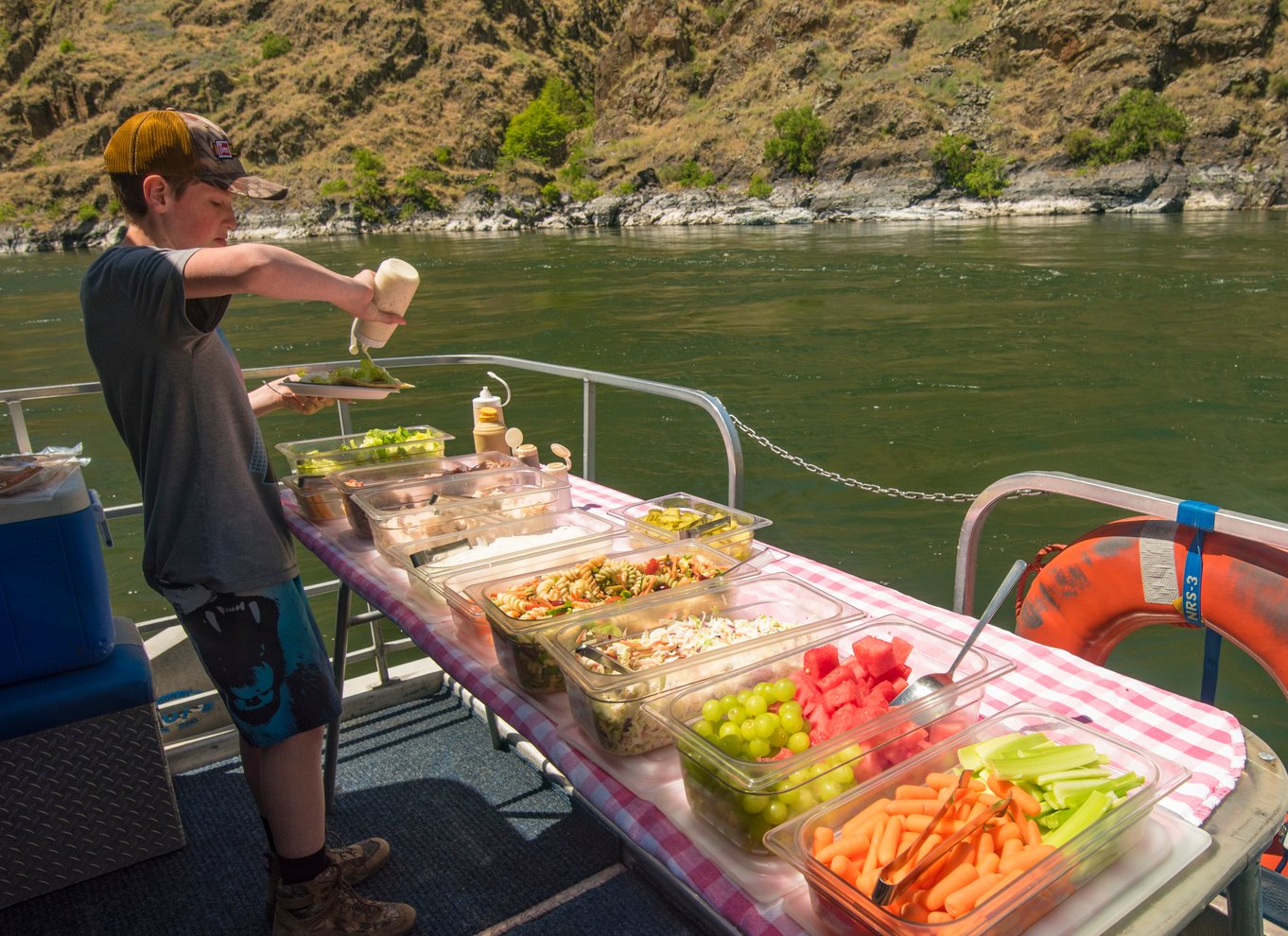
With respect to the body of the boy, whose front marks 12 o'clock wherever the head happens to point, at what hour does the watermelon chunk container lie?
The watermelon chunk container is roughly at 2 o'clock from the boy.

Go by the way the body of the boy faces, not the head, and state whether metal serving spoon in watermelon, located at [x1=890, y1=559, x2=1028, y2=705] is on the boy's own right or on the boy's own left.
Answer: on the boy's own right

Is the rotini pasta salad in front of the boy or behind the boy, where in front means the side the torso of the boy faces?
in front

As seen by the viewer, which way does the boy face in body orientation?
to the viewer's right

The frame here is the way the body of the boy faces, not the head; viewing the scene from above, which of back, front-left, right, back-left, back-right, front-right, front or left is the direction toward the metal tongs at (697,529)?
front

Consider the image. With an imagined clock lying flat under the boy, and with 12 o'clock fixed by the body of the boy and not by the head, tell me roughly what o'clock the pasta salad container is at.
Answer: The pasta salad container is roughly at 1 o'clock from the boy.

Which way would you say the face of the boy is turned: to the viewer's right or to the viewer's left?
to the viewer's right

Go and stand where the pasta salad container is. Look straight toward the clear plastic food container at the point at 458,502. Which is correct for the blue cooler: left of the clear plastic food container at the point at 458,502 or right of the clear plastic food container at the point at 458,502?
left

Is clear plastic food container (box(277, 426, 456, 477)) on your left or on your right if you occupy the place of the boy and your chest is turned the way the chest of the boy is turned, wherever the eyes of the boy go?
on your left
